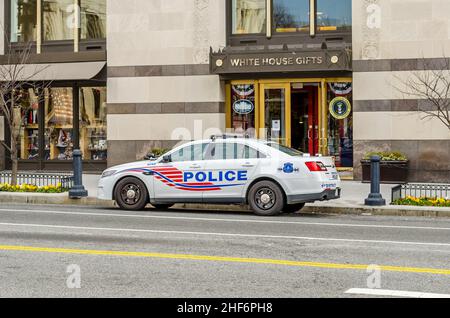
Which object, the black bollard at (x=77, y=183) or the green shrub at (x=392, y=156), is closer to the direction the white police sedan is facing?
the black bollard

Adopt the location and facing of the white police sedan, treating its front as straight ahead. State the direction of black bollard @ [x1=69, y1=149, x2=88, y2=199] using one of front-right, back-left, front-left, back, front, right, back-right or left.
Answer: front-right

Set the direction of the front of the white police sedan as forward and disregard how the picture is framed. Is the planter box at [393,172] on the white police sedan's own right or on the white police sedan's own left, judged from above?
on the white police sedan's own right

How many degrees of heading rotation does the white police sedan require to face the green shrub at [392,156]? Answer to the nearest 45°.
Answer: approximately 135° to its right

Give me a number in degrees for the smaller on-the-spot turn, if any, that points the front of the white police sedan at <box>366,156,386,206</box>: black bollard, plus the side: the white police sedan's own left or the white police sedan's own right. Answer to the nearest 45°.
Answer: approximately 180°

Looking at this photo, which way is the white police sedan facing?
to the viewer's left
